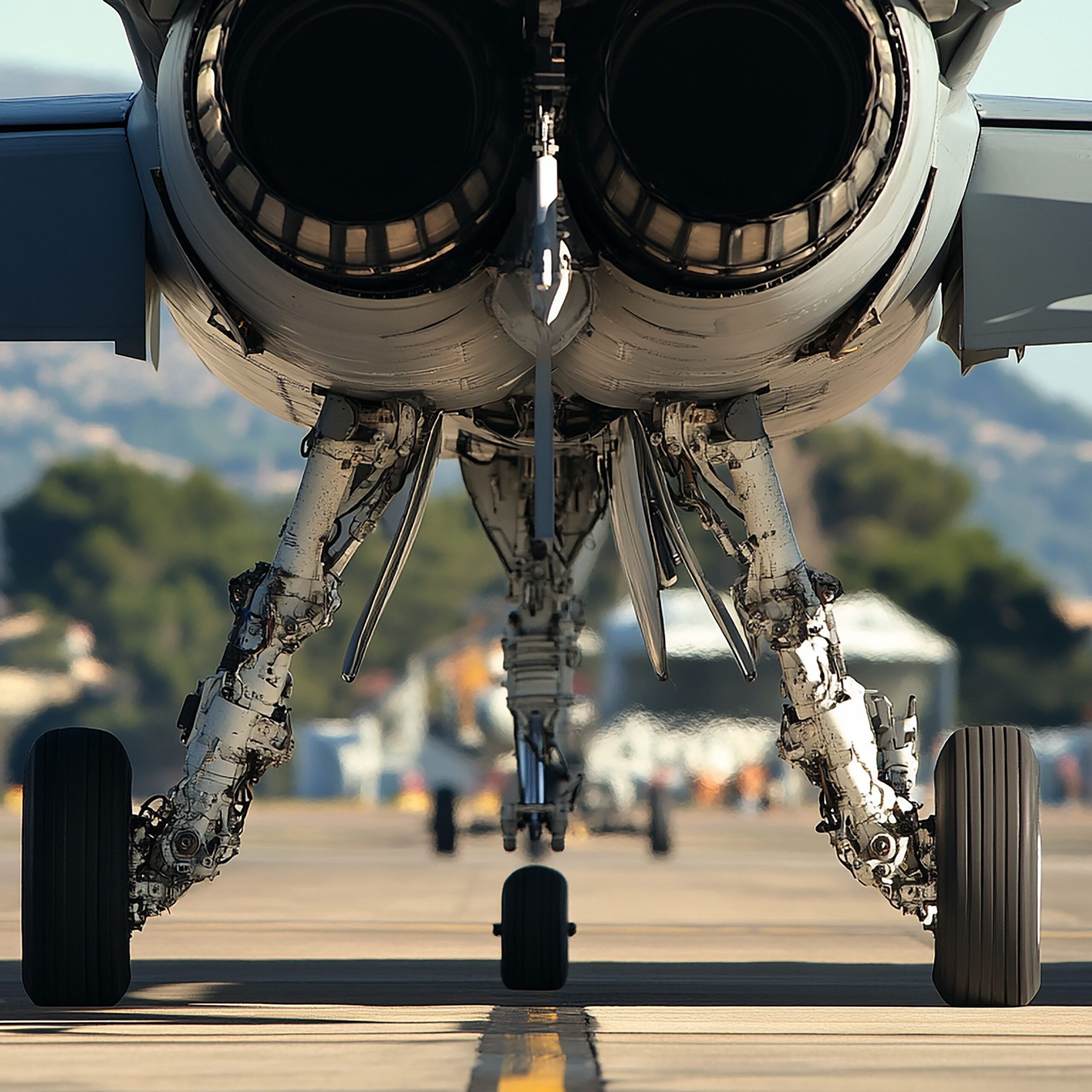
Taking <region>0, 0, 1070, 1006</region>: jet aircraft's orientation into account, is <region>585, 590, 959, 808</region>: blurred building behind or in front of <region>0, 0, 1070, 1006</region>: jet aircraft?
in front

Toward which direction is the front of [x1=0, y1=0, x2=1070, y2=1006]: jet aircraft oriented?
away from the camera
